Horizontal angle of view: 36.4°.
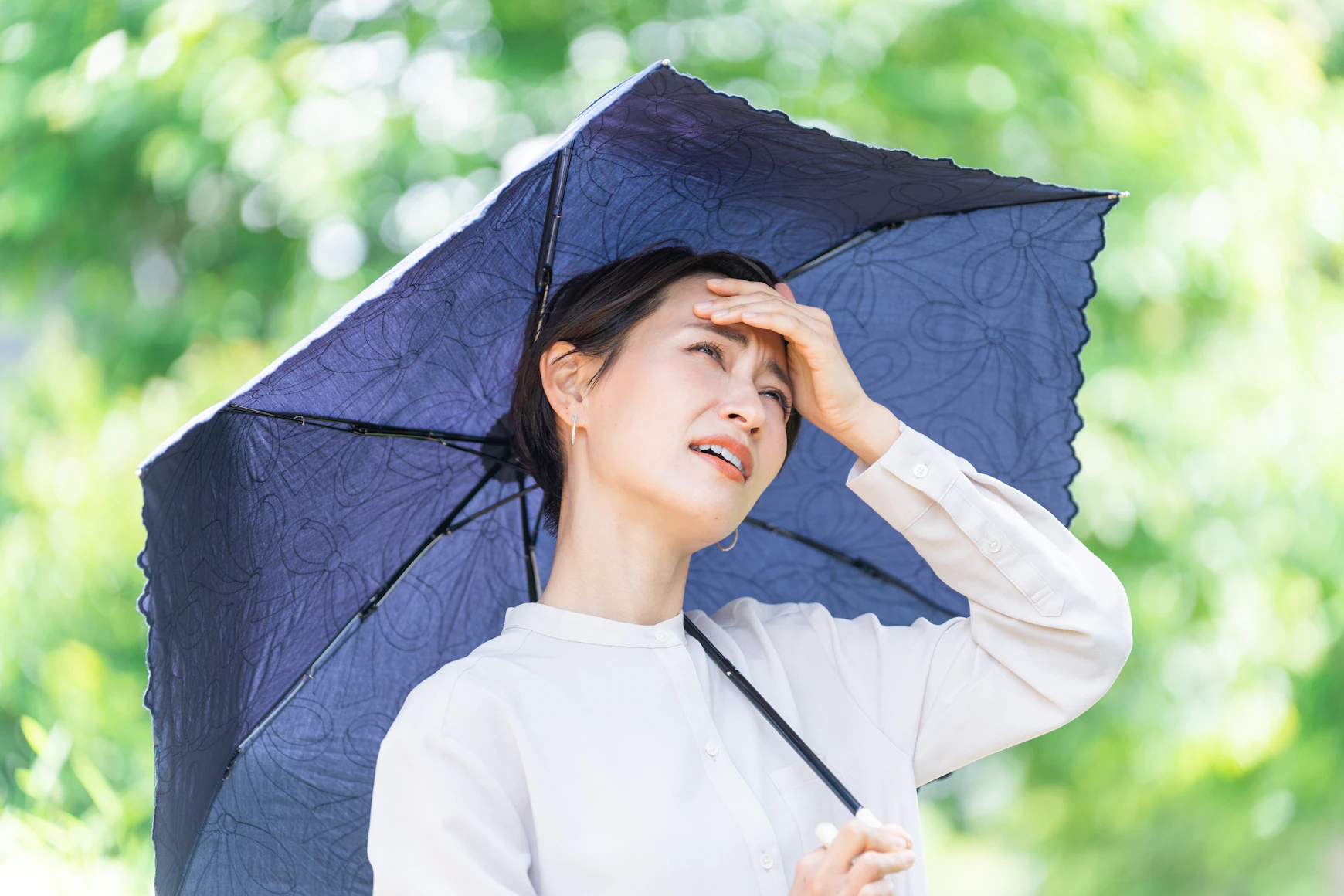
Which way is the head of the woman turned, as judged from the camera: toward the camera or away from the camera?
toward the camera

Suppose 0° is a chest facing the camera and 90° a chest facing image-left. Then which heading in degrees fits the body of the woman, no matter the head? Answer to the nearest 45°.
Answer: approximately 315°
